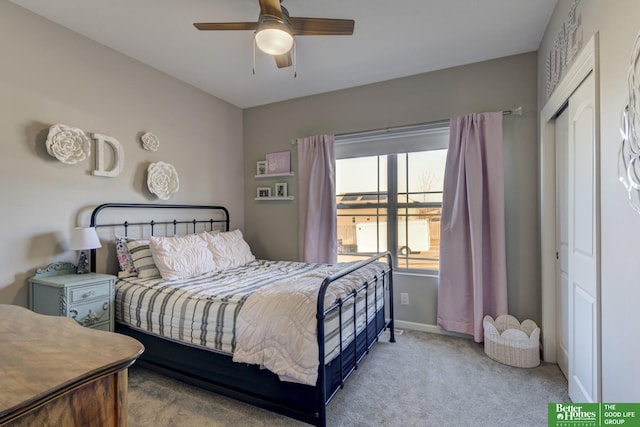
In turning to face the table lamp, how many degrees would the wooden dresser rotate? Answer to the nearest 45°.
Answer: approximately 45° to its left

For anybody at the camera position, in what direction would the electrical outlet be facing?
facing the viewer

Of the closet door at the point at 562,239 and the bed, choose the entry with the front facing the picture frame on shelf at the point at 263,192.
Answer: the closet door

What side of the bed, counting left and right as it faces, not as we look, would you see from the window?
left

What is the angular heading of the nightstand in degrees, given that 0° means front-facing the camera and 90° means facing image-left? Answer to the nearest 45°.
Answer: approximately 315°

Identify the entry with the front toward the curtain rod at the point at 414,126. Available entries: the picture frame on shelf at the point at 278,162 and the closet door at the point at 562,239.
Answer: the closet door

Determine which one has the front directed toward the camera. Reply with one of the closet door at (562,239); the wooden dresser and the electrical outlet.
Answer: the electrical outlet

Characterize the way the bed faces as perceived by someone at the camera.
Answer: facing the viewer and to the right of the viewer

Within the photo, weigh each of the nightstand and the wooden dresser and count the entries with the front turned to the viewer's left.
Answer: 0

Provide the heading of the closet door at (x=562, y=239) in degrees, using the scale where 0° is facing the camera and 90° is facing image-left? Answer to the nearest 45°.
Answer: approximately 90°

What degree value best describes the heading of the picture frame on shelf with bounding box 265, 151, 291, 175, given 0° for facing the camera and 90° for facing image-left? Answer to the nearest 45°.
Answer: approximately 45°

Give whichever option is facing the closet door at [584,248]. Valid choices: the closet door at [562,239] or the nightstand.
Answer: the nightstand

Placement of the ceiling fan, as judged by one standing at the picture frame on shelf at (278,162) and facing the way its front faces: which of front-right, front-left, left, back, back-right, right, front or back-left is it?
front-left

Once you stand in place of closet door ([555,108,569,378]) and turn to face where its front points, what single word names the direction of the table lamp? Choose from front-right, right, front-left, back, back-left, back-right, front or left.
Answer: front-left
